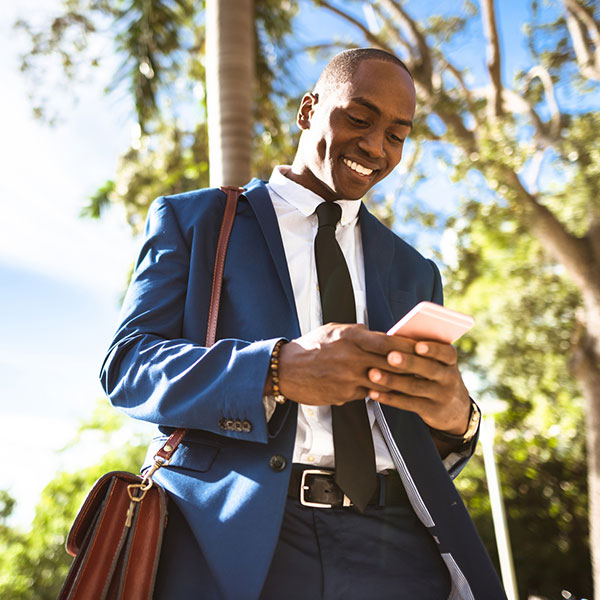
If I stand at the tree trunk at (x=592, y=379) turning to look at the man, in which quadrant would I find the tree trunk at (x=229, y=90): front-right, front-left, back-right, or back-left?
front-right

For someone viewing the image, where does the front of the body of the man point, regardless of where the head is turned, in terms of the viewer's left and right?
facing the viewer and to the right of the viewer

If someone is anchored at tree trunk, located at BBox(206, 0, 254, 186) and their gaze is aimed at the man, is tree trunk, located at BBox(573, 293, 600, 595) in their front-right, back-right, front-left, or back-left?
back-left

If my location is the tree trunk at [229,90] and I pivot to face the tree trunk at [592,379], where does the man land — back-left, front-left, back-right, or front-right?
back-right

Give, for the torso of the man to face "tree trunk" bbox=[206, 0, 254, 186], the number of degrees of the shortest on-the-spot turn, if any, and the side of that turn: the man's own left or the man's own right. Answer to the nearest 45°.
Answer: approximately 135° to the man's own left

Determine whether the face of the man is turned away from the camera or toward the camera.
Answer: toward the camera

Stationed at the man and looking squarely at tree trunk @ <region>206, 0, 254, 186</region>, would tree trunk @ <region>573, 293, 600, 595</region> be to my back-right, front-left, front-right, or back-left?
front-right
